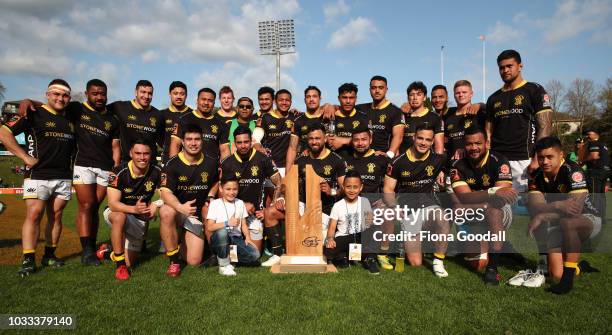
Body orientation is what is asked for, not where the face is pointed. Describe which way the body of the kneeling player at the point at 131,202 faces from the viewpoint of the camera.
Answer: toward the camera

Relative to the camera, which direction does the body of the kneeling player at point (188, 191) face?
toward the camera

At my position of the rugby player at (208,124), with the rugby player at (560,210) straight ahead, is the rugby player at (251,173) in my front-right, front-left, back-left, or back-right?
front-right

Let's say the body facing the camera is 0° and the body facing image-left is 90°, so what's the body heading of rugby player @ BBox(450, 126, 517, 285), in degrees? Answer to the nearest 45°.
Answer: approximately 0°

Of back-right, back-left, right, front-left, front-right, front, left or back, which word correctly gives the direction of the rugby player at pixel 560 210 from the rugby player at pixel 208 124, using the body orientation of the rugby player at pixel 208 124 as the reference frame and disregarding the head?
front-left

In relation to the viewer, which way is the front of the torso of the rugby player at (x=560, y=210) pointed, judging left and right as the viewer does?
facing the viewer and to the left of the viewer

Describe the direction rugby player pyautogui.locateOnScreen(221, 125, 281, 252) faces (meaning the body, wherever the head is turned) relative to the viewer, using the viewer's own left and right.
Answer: facing the viewer

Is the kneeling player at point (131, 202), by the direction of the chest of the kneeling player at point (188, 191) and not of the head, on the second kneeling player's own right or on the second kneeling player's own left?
on the second kneeling player's own right

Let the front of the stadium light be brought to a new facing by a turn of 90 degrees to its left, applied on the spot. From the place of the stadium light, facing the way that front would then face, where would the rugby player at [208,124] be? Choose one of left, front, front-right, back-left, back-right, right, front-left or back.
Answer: right

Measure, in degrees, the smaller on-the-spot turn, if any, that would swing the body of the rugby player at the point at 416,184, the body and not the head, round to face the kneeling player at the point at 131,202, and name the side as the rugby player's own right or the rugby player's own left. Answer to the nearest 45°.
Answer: approximately 90° to the rugby player's own right

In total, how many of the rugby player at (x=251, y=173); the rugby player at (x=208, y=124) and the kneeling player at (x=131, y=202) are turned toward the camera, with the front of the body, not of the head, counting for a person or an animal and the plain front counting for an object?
3

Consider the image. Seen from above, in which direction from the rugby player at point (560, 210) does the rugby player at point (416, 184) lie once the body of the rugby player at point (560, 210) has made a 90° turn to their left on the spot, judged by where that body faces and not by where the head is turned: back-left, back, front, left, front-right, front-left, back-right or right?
back-right
